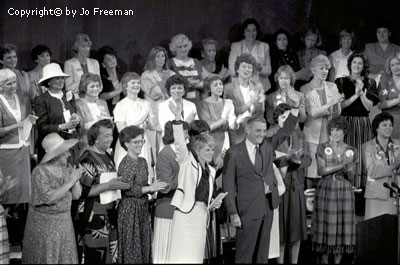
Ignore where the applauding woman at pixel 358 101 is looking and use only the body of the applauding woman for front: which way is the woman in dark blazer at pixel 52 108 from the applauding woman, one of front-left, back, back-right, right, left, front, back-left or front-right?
front-right

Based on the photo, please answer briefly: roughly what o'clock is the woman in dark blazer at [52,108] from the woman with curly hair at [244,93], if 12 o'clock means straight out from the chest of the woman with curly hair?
The woman in dark blazer is roughly at 2 o'clock from the woman with curly hair.

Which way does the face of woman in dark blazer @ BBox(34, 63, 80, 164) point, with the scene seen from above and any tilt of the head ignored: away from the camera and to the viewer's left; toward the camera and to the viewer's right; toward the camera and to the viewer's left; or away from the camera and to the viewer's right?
toward the camera and to the viewer's right

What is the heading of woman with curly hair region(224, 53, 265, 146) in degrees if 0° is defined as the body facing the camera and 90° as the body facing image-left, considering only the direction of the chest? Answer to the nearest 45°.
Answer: approximately 0°

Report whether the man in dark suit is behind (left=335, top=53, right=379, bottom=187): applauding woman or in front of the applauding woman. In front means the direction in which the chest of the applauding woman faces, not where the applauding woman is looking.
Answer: in front

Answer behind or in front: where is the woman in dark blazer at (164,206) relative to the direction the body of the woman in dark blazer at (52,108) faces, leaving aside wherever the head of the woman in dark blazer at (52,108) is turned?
in front

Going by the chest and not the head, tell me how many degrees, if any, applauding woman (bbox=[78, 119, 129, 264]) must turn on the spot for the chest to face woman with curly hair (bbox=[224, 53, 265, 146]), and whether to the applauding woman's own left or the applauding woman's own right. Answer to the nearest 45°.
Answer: approximately 90° to the applauding woman's own left

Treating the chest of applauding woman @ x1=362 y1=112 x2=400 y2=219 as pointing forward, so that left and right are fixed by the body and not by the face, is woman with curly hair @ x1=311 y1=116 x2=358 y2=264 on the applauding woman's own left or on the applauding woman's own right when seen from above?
on the applauding woman's own right

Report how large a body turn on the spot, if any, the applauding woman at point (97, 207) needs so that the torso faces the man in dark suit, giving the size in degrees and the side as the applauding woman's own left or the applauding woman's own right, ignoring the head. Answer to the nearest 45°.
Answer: approximately 45° to the applauding woman's own left
